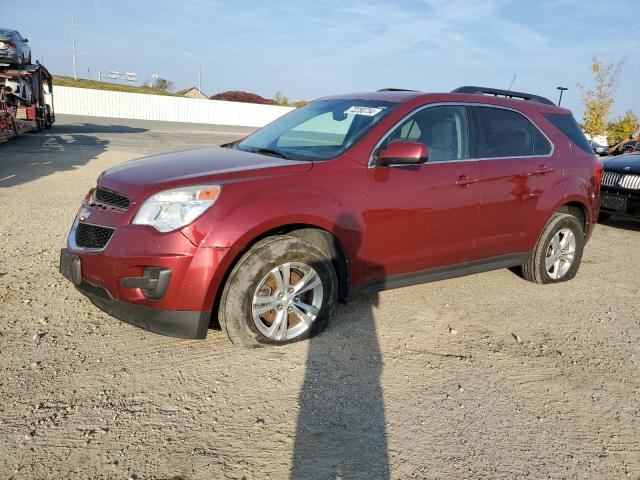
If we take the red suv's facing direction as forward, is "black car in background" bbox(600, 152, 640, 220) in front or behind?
behind

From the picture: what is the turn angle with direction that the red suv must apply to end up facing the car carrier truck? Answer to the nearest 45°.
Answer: approximately 90° to its right

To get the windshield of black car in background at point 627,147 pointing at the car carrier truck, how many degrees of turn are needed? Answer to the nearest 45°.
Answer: approximately 45° to its right

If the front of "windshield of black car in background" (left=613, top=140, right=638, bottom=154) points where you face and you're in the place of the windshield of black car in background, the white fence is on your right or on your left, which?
on your right

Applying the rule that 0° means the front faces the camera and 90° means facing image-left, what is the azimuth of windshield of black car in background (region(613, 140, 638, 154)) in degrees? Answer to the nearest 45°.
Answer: approximately 45°

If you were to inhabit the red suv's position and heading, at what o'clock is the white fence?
The white fence is roughly at 4 o'clock from the red suv.

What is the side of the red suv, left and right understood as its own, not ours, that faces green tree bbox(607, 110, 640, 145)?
back

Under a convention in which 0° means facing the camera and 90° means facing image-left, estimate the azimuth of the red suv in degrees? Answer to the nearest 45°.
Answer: approximately 45°

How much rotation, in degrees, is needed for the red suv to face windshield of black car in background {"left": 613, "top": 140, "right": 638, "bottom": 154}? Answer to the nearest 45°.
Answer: approximately 180°
